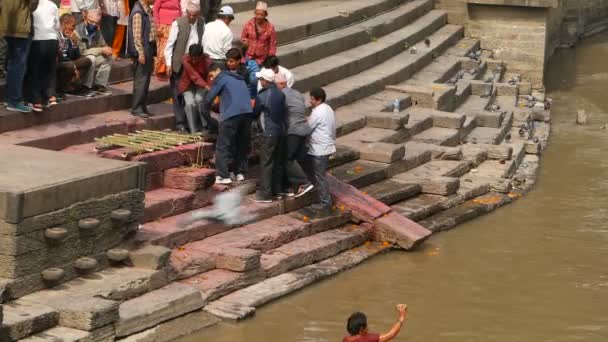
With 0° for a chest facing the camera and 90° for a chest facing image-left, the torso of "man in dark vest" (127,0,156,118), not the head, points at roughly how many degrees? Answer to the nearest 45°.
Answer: approximately 270°

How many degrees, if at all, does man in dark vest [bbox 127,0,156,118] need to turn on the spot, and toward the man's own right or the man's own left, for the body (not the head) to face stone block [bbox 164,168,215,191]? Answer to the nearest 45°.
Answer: approximately 90° to the man's own right

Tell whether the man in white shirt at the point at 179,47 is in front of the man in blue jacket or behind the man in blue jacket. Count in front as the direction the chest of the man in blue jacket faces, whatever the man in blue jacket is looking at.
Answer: in front

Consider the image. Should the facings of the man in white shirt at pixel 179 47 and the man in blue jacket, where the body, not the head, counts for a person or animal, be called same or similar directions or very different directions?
very different directions

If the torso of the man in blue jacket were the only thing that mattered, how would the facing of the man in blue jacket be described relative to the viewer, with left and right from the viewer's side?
facing away from the viewer and to the left of the viewer

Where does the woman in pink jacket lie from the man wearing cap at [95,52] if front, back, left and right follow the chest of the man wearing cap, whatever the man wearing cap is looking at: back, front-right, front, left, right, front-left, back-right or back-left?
left

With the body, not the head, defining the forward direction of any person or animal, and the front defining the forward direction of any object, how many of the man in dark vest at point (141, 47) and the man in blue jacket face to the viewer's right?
1

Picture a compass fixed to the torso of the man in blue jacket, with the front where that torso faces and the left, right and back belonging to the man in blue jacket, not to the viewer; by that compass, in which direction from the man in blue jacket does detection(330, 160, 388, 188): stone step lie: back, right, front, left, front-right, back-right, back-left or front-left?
right

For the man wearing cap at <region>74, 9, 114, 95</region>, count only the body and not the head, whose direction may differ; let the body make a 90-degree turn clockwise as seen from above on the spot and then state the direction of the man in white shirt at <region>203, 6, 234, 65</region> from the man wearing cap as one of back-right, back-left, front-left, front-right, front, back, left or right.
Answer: back-left

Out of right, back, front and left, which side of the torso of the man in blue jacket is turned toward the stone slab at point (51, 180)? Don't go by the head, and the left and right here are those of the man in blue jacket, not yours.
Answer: left

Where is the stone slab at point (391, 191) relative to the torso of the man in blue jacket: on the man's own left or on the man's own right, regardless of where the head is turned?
on the man's own right

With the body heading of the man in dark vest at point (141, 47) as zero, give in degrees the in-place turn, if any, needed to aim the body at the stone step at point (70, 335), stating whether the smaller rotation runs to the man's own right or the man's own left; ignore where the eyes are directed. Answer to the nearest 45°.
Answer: approximately 90° to the man's own right

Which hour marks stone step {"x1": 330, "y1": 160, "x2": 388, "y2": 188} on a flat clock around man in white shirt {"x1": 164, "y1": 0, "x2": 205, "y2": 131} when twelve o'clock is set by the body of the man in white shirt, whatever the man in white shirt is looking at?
The stone step is roughly at 10 o'clock from the man in white shirt.
